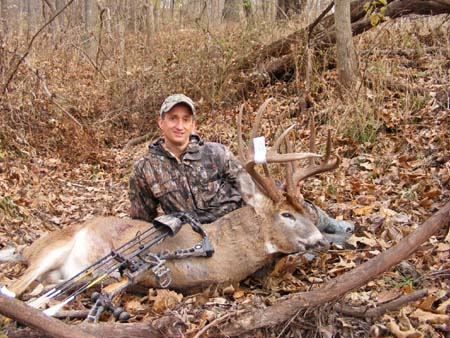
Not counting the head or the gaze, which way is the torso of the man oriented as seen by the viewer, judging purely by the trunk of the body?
toward the camera

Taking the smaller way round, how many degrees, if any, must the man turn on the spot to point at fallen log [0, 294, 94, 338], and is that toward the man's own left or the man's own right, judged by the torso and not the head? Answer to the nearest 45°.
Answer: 0° — they already face it

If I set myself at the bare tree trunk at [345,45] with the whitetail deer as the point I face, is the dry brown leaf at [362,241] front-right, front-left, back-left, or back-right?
front-left

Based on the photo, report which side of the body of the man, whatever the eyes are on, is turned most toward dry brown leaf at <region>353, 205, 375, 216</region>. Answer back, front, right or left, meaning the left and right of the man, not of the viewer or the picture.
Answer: left

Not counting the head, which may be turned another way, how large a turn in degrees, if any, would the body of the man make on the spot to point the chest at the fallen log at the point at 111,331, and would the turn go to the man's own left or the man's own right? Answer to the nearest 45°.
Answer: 0° — they already face it

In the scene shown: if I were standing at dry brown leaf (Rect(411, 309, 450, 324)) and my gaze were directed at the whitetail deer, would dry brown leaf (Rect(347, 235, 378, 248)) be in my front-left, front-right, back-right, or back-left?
front-right

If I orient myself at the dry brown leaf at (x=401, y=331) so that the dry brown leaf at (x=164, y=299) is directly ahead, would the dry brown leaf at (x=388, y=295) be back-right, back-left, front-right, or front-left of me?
front-right

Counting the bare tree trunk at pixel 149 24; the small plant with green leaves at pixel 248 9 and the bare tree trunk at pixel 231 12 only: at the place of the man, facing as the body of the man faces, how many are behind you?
3

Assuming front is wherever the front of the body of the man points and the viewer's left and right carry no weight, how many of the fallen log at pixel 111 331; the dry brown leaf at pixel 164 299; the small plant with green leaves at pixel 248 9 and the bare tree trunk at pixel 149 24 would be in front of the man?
2

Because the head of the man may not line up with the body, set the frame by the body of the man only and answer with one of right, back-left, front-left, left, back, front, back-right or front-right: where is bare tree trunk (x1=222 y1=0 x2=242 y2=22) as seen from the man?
back

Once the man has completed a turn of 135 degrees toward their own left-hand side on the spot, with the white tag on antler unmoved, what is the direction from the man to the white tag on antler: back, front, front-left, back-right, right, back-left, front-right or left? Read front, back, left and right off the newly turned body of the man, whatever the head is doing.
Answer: right

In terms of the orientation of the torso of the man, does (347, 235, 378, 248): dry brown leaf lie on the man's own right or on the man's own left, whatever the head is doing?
on the man's own left

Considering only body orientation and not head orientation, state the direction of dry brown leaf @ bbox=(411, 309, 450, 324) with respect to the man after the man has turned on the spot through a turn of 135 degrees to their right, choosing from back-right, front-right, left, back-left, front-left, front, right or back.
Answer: back

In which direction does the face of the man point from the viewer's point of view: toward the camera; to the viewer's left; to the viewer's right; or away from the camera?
toward the camera

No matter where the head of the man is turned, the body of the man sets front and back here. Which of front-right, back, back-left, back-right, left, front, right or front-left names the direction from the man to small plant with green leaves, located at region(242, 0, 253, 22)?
back

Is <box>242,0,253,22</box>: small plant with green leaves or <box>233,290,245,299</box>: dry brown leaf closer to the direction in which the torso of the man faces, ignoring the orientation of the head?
the dry brown leaf

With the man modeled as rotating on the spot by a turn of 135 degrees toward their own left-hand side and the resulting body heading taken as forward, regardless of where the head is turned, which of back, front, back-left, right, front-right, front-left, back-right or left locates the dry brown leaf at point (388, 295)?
right

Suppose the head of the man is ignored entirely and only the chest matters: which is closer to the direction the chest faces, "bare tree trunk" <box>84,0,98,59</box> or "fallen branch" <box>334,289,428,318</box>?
the fallen branch
